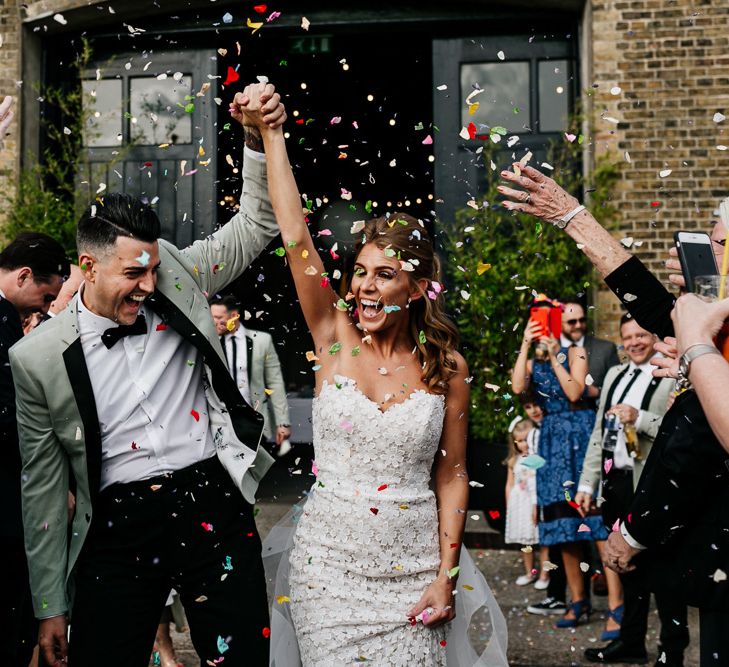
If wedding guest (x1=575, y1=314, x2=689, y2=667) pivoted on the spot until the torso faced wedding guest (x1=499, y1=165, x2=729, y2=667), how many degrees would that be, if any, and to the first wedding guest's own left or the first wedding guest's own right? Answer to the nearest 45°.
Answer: approximately 45° to the first wedding guest's own left

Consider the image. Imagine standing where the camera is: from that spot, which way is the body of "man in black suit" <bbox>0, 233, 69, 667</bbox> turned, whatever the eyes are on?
to the viewer's right

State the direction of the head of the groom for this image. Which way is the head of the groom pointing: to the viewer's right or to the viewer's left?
to the viewer's right

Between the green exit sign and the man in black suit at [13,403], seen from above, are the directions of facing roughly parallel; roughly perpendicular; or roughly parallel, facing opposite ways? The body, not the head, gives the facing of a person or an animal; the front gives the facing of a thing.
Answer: roughly perpendicular

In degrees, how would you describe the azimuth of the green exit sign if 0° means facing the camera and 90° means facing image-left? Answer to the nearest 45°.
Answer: approximately 0°

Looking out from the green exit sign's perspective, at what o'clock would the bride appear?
The bride is roughly at 12 o'clock from the green exit sign.
